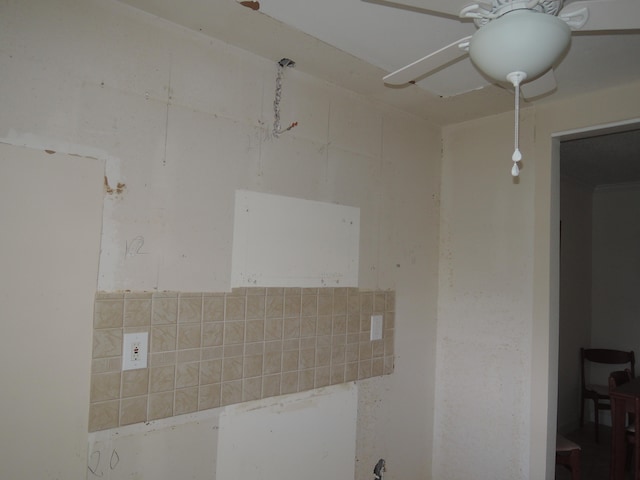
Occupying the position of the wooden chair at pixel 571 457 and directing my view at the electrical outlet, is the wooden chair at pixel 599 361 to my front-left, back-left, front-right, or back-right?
back-right

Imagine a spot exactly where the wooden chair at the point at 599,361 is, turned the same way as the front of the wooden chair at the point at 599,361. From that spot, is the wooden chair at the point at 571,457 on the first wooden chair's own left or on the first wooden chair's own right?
on the first wooden chair's own right

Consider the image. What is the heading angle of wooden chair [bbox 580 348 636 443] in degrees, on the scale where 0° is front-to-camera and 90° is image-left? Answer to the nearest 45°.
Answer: approximately 315°

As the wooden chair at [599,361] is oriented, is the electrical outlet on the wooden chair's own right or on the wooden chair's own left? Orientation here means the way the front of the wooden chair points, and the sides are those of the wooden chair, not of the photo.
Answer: on the wooden chair's own right

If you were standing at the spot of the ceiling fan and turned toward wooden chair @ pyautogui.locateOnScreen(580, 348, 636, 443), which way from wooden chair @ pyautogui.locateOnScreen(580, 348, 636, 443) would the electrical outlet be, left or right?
left

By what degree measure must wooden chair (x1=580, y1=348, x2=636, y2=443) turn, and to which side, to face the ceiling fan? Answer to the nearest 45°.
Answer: approximately 45° to its right
